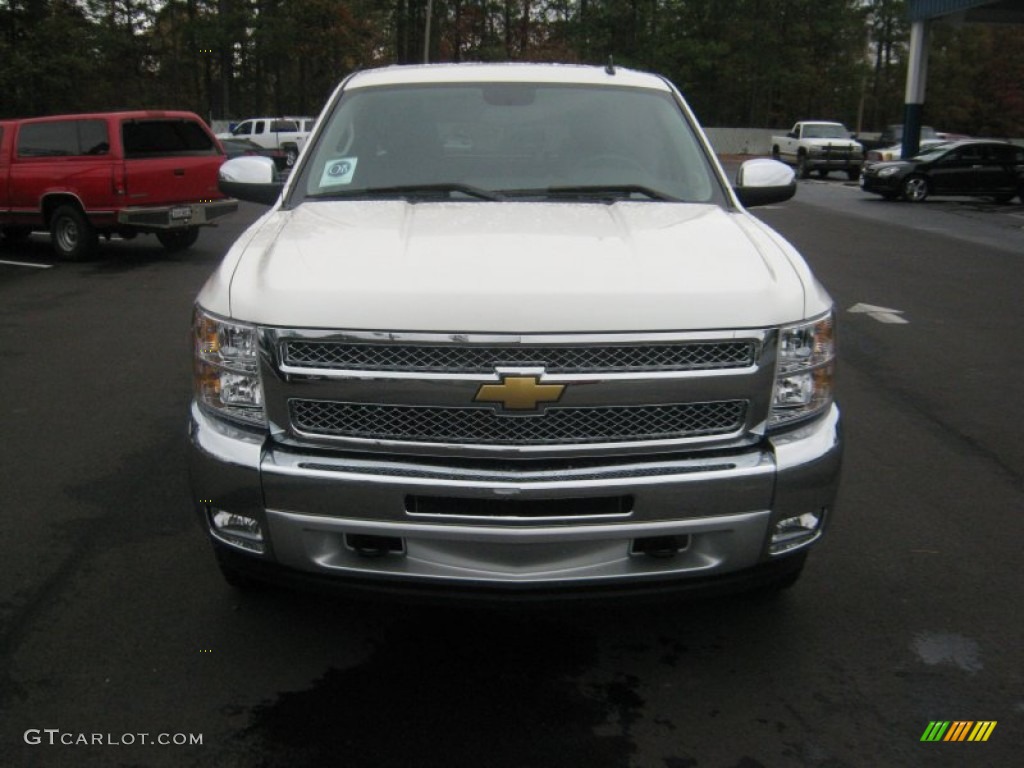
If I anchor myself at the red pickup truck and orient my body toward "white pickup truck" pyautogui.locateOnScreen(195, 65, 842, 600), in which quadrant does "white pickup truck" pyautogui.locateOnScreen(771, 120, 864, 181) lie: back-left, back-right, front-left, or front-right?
back-left

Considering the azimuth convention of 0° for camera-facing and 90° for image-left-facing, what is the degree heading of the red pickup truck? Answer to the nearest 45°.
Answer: approximately 135°

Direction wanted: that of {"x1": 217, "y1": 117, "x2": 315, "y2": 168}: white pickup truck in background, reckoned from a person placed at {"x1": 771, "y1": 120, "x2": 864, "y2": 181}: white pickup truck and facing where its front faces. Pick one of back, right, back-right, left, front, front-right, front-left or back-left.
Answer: back-right

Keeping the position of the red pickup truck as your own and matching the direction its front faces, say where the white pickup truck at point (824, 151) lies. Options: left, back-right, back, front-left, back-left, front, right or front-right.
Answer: right

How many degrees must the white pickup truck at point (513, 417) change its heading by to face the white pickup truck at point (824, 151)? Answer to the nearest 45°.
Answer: approximately 180°

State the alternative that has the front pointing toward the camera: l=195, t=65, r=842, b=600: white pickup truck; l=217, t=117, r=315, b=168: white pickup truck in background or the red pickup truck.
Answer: the white pickup truck

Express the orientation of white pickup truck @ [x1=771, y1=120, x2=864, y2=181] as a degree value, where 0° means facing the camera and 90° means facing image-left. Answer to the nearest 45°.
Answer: approximately 315°

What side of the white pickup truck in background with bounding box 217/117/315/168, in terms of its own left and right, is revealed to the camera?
left

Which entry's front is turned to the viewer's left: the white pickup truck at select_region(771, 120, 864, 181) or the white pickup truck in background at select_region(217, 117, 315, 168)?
the white pickup truck in background

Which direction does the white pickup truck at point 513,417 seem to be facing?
toward the camera

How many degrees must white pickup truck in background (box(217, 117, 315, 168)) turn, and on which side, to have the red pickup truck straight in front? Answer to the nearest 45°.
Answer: approximately 90° to its left
